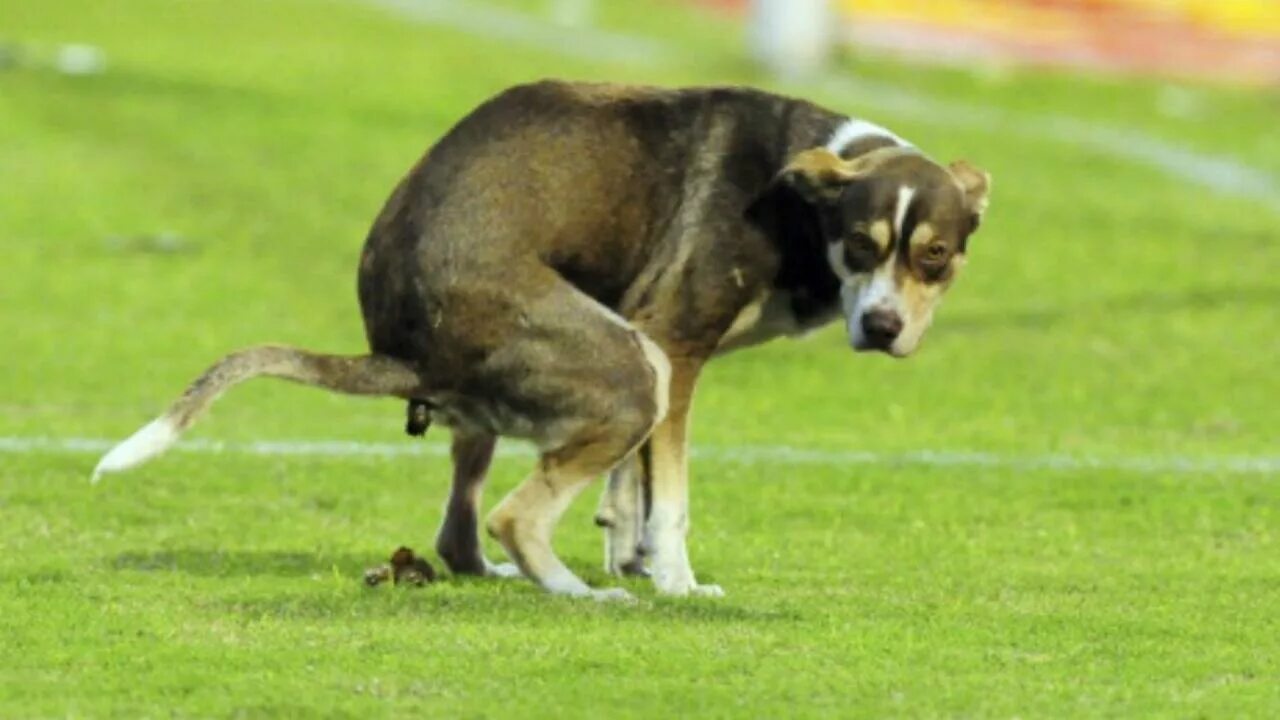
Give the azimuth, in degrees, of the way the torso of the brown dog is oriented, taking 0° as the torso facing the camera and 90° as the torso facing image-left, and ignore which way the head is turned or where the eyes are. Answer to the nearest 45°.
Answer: approximately 270°

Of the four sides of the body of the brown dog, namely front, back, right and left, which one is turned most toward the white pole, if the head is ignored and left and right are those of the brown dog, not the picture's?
left
